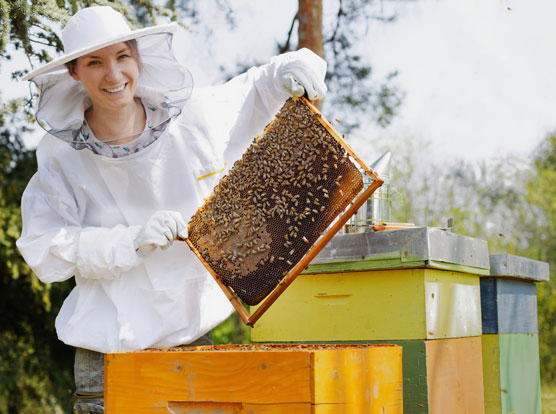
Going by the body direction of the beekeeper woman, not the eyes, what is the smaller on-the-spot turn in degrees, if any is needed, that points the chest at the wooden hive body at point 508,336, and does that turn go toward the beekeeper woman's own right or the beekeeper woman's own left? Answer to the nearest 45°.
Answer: approximately 90° to the beekeeper woman's own left

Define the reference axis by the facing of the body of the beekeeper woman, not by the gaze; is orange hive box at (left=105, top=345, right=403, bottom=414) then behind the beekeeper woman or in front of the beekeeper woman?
in front

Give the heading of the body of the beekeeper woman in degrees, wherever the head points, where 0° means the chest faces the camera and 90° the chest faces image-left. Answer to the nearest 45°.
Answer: approximately 0°

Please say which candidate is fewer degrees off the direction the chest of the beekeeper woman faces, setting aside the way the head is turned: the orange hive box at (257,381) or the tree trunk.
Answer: the orange hive box

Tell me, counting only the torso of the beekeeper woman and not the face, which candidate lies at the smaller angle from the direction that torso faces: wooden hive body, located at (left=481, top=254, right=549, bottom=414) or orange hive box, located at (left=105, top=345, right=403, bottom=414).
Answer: the orange hive box

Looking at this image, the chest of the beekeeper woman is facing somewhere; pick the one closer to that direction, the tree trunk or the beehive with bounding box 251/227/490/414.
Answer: the beehive

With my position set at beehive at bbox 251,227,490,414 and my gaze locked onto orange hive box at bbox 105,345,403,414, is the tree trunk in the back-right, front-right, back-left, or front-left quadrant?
back-right

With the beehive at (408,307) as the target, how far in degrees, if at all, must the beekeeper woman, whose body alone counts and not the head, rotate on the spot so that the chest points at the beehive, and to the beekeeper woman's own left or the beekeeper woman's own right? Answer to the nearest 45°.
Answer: approximately 90° to the beekeeper woman's own left
